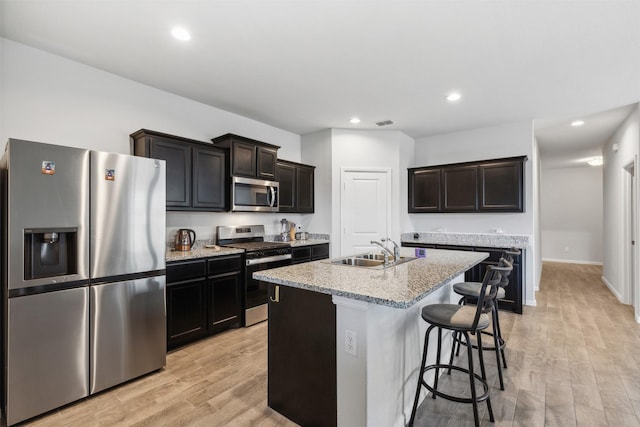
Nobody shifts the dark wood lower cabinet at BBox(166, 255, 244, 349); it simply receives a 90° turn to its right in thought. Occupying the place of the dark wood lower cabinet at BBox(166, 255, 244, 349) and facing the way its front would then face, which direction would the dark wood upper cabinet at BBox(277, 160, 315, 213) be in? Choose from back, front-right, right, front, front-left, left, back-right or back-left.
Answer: back

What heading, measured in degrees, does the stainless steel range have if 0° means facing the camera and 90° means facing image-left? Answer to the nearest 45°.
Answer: approximately 315°

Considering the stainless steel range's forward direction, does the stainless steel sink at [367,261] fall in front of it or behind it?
in front

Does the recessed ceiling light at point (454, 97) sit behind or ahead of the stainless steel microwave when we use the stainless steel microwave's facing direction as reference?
ahead

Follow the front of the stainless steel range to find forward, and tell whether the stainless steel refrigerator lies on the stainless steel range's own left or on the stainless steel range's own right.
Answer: on the stainless steel range's own right

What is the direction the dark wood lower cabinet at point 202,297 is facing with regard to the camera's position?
facing the viewer and to the right of the viewer

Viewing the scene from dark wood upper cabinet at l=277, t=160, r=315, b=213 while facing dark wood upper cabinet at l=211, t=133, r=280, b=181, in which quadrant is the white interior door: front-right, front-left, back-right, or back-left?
back-left
